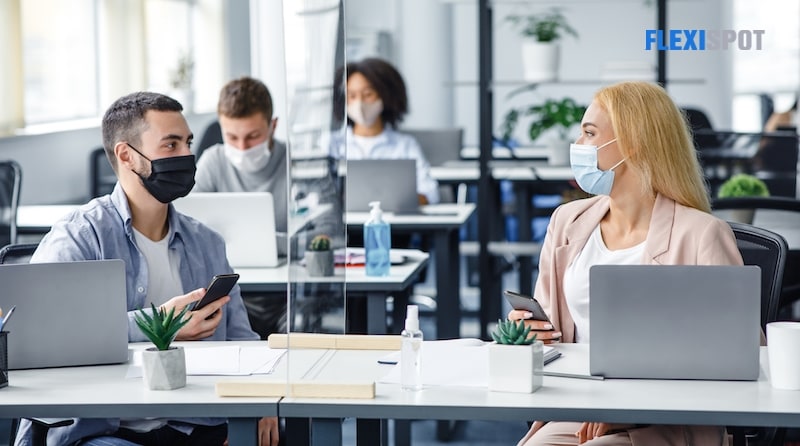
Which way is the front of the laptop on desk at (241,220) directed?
away from the camera

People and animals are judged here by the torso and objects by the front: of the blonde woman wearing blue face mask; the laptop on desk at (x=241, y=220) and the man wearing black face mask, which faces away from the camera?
the laptop on desk

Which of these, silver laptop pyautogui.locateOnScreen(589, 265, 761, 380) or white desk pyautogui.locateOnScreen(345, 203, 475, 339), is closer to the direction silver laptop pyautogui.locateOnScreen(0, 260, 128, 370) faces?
the white desk

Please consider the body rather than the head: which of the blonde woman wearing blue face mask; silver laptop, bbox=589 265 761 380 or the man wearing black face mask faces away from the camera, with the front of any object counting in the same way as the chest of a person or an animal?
the silver laptop

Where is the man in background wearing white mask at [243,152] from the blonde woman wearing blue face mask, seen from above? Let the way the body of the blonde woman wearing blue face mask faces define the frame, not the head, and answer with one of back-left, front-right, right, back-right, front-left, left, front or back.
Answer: right

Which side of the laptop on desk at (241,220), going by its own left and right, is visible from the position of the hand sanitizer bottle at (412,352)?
back

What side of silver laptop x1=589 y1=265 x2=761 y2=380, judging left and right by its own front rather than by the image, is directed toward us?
back

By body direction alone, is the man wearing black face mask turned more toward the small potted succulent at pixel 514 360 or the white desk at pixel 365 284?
the small potted succulent

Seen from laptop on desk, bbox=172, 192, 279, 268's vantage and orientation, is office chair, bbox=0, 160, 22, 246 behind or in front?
in front

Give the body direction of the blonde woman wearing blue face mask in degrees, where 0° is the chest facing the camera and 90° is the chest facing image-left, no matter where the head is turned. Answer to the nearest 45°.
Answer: approximately 45°

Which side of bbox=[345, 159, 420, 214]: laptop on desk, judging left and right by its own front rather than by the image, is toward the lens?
back

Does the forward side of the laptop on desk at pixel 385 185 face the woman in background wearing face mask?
yes

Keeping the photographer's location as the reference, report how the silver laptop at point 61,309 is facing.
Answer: facing away from the viewer

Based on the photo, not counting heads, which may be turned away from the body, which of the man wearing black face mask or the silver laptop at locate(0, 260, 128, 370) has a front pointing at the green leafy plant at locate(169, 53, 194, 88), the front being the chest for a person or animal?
the silver laptop
